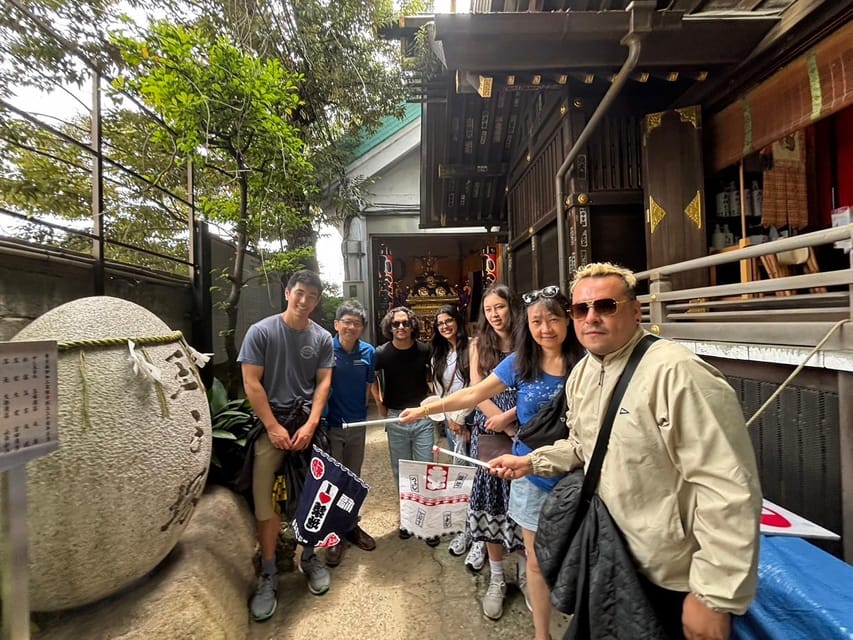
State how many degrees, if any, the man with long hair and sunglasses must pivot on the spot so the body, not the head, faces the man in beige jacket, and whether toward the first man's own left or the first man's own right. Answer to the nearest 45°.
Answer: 0° — they already face them

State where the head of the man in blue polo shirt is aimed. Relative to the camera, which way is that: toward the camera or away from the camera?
toward the camera

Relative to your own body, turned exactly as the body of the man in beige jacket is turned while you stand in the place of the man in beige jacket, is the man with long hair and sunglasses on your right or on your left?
on your right

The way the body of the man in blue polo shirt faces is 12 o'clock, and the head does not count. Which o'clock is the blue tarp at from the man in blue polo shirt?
The blue tarp is roughly at 11 o'clock from the man in blue polo shirt.

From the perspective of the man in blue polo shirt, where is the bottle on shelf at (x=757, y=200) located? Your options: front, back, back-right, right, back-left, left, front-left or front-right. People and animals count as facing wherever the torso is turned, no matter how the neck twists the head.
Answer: left

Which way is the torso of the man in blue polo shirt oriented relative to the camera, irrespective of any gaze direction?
toward the camera

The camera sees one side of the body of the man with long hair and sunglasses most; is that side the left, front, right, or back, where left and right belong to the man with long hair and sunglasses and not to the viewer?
front

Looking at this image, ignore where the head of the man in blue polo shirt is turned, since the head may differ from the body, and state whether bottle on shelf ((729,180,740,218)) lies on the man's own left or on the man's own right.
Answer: on the man's own left

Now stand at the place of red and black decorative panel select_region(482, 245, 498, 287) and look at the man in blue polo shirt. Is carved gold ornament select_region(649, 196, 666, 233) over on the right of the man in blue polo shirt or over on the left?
left

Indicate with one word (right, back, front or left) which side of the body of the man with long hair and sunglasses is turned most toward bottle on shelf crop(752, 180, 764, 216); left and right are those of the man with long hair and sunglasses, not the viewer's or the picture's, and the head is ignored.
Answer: left

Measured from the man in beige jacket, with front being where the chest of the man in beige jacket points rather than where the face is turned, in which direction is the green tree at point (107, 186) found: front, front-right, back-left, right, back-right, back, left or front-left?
front-right

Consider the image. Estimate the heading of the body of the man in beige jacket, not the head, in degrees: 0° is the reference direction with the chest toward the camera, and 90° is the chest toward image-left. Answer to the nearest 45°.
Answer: approximately 45°

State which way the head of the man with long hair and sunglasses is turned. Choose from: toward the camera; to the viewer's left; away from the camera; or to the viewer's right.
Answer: toward the camera

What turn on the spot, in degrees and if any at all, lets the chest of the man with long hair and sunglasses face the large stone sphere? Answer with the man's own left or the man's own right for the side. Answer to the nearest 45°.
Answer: approximately 45° to the man's own right

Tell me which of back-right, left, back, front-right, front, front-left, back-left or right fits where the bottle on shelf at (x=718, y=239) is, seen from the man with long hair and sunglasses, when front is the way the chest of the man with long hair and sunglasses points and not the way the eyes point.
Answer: left

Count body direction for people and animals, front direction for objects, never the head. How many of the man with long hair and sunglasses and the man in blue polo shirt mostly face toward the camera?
2

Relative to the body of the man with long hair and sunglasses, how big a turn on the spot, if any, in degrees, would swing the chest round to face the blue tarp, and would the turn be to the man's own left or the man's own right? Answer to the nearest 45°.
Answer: approximately 45° to the man's own left

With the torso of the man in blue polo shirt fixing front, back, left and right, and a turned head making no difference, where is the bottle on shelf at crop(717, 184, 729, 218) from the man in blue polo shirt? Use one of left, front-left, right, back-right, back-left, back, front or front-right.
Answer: left
